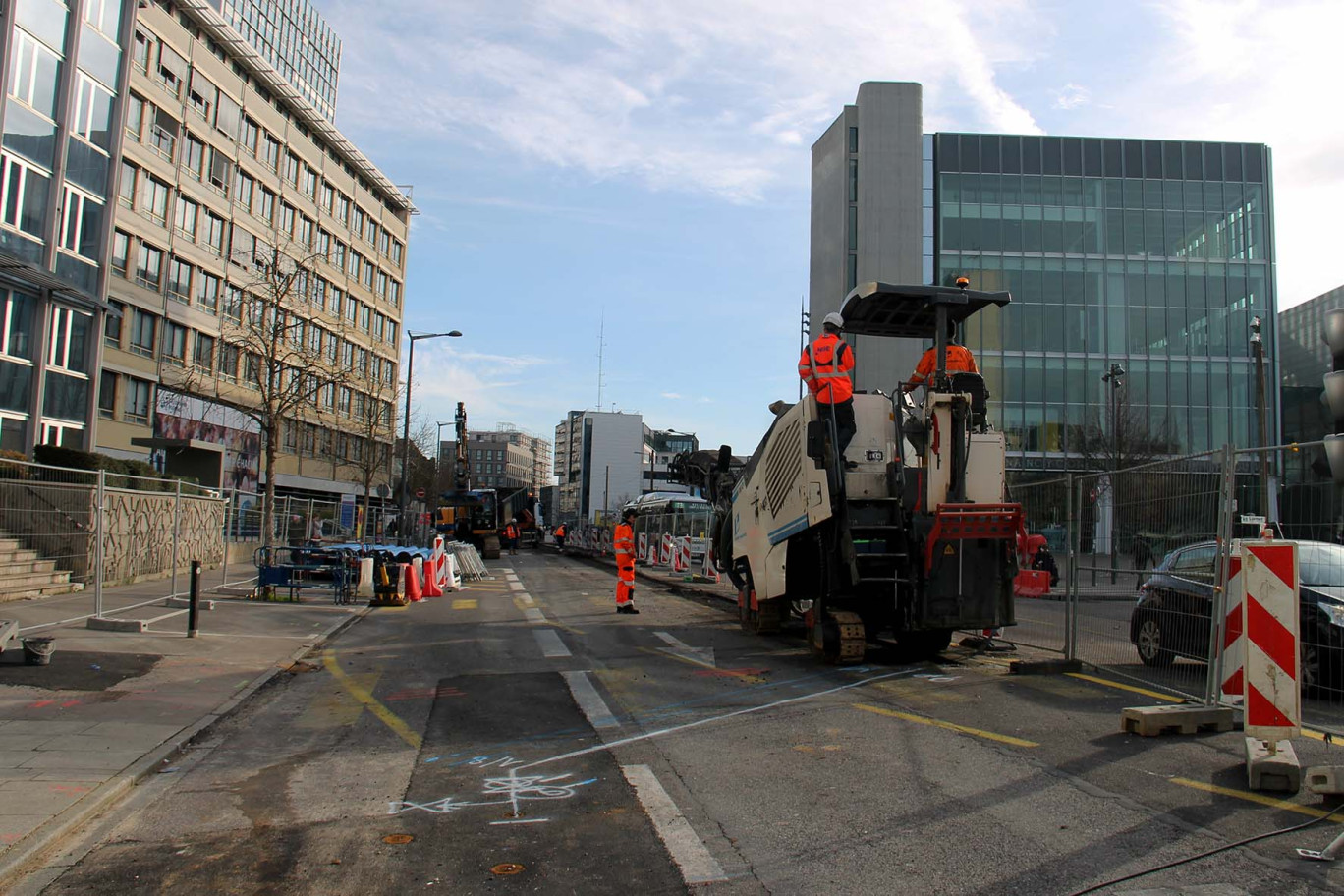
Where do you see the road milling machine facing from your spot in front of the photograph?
facing away from the viewer and to the left of the viewer

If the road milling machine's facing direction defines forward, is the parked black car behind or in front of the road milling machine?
behind

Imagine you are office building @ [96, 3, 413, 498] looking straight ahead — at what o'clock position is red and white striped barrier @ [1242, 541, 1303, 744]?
The red and white striped barrier is roughly at 1 o'clock from the office building.

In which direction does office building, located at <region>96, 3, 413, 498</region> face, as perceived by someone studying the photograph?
facing the viewer and to the right of the viewer

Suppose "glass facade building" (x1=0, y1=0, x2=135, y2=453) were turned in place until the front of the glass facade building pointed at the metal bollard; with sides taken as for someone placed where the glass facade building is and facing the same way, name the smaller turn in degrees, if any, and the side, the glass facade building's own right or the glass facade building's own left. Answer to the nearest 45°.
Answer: approximately 45° to the glass facade building's own right

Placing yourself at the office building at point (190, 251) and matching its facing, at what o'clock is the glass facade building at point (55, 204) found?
The glass facade building is roughly at 2 o'clock from the office building.

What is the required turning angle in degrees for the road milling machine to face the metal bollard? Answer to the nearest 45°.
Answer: approximately 45° to its left

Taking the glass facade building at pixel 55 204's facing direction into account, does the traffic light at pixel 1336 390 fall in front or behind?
in front

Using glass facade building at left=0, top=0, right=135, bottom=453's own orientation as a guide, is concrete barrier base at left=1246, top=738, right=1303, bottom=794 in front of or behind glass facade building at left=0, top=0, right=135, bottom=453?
in front

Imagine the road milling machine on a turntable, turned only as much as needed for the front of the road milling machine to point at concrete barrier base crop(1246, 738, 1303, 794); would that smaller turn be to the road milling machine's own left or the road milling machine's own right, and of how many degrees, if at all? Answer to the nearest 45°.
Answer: approximately 180°

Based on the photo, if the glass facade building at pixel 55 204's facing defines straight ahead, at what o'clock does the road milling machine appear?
The road milling machine is roughly at 1 o'clock from the glass facade building.

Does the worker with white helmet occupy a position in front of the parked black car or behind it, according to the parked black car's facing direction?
behind

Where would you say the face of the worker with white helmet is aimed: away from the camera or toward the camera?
away from the camera
